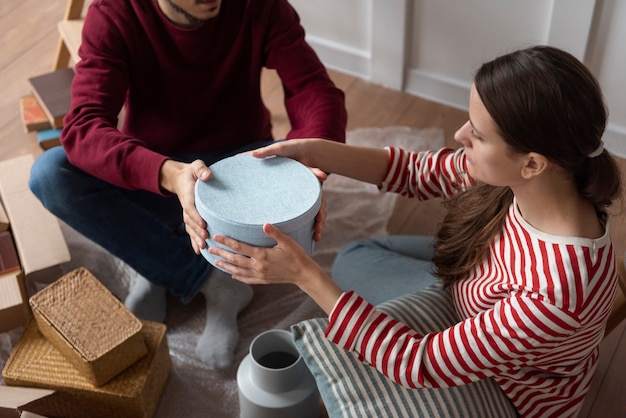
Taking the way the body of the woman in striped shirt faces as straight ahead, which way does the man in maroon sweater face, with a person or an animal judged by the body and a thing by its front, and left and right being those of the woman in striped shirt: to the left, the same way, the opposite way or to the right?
to the left

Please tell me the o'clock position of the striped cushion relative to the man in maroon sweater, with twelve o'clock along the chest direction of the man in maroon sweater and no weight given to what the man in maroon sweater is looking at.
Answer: The striped cushion is roughly at 11 o'clock from the man in maroon sweater.

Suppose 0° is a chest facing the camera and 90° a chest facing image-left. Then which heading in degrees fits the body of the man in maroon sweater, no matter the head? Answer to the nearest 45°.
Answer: approximately 0°

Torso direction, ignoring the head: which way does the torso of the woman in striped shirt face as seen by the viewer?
to the viewer's left

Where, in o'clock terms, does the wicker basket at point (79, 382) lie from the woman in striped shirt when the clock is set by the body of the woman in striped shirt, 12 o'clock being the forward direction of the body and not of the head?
The wicker basket is roughly at 12 o'clock from the woman in striped shirt.

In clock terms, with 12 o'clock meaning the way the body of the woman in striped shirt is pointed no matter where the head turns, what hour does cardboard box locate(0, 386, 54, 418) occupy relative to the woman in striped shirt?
The cardboard box is roughly at 12 o'clock from the woman in striped shirt.

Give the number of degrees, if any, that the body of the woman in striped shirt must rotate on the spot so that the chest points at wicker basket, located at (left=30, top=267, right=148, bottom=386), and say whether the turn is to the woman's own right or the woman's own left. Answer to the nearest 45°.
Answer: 0° — they already face it

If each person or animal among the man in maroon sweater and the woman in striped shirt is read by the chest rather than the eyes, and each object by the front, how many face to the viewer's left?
1
